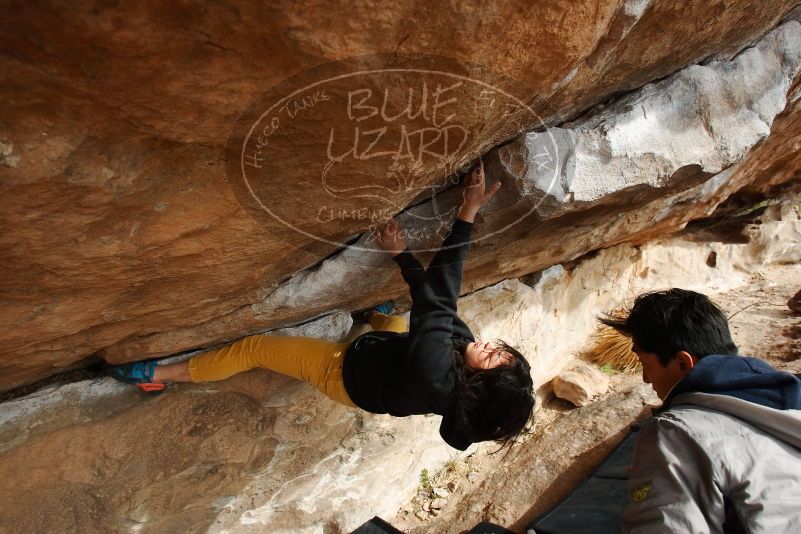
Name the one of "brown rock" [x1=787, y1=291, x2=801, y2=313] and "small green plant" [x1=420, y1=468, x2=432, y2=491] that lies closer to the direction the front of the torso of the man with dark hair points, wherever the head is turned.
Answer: the small green plant

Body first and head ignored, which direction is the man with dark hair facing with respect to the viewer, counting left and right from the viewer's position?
facing away from the viewer and to the left of the viewer

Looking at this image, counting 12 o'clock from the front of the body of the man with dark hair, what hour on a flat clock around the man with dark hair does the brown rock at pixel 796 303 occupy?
The brown rock is roughly at 2 o'clock from the man with dark hair.

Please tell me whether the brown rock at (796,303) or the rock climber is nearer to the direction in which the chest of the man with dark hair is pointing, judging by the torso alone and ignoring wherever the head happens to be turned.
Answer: the rock climber

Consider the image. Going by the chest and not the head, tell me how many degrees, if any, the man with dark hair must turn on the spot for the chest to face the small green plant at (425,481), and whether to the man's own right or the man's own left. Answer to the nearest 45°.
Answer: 0° — they already face it
